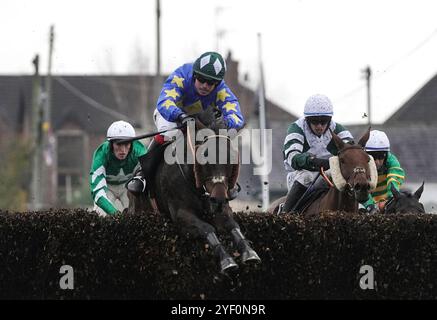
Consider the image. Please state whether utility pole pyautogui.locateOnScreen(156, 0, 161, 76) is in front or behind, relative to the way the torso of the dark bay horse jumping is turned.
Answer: behind

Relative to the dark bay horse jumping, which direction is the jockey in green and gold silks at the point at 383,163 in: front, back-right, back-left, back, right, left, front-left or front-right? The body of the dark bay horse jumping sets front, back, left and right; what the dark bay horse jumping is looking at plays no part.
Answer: left

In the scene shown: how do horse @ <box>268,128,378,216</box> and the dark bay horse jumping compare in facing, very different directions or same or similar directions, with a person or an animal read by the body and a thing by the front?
same or similar directions

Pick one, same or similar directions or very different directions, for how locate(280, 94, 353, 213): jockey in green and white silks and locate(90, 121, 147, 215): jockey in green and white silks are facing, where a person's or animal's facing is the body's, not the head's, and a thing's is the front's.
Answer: same or similar directions

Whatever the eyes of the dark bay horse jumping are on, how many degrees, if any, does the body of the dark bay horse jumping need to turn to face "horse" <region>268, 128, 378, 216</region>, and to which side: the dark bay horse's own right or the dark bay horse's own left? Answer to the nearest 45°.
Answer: approximately 90° to the dark bay horse's own left

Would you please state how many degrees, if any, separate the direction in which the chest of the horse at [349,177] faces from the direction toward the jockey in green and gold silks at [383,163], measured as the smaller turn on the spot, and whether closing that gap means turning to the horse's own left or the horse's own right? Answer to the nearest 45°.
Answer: approximately 135° to the horse's own left

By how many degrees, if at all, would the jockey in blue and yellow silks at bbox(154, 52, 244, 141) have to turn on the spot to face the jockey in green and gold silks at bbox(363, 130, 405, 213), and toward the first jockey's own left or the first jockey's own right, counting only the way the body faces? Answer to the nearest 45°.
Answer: approximately 90° to the first jockey's own left

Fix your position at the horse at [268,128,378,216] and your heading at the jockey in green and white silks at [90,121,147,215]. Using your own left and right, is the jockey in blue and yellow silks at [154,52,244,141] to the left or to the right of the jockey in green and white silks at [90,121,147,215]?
left

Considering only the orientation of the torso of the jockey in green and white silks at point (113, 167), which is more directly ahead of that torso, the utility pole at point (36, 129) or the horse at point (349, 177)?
the horse

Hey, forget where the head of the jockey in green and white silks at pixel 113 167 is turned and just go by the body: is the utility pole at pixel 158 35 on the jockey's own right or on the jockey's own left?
on the jockey's own left

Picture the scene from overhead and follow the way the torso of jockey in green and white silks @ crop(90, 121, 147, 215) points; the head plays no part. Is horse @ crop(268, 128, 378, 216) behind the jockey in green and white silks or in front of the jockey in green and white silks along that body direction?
in front

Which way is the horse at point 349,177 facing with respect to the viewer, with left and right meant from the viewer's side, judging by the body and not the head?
facing the viewer and to the right of the viewer
